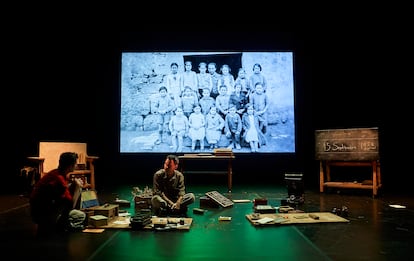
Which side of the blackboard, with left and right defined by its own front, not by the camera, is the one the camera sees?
front

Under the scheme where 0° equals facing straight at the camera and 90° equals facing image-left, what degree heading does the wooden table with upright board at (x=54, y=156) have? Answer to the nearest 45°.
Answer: approximately 0°

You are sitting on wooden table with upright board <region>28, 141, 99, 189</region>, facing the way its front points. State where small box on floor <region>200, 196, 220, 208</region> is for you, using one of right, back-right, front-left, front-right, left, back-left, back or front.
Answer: front-left

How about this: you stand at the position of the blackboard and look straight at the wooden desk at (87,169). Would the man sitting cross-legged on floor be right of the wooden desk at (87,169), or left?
left

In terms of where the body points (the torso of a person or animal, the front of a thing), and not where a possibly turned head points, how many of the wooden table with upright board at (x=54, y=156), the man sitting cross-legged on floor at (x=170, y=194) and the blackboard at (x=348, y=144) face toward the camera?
3

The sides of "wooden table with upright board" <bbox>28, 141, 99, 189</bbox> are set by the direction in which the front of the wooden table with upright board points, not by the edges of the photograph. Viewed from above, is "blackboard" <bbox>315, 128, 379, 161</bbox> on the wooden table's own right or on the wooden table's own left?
on the wooden table's own left

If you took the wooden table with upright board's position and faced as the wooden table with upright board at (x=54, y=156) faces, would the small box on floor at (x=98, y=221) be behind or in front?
in front

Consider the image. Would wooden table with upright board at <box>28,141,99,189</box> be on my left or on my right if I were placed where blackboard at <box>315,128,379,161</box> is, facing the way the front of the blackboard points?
on my right

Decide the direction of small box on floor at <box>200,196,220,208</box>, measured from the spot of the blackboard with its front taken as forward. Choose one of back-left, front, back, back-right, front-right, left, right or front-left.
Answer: front-right

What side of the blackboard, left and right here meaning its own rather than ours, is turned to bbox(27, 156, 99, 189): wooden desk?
right

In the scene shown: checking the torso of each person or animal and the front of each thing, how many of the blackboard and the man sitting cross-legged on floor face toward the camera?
2

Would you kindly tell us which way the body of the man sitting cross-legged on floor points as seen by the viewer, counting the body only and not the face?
toward the camera

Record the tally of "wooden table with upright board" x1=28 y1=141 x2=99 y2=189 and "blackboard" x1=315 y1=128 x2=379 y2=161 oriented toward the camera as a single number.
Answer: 2
